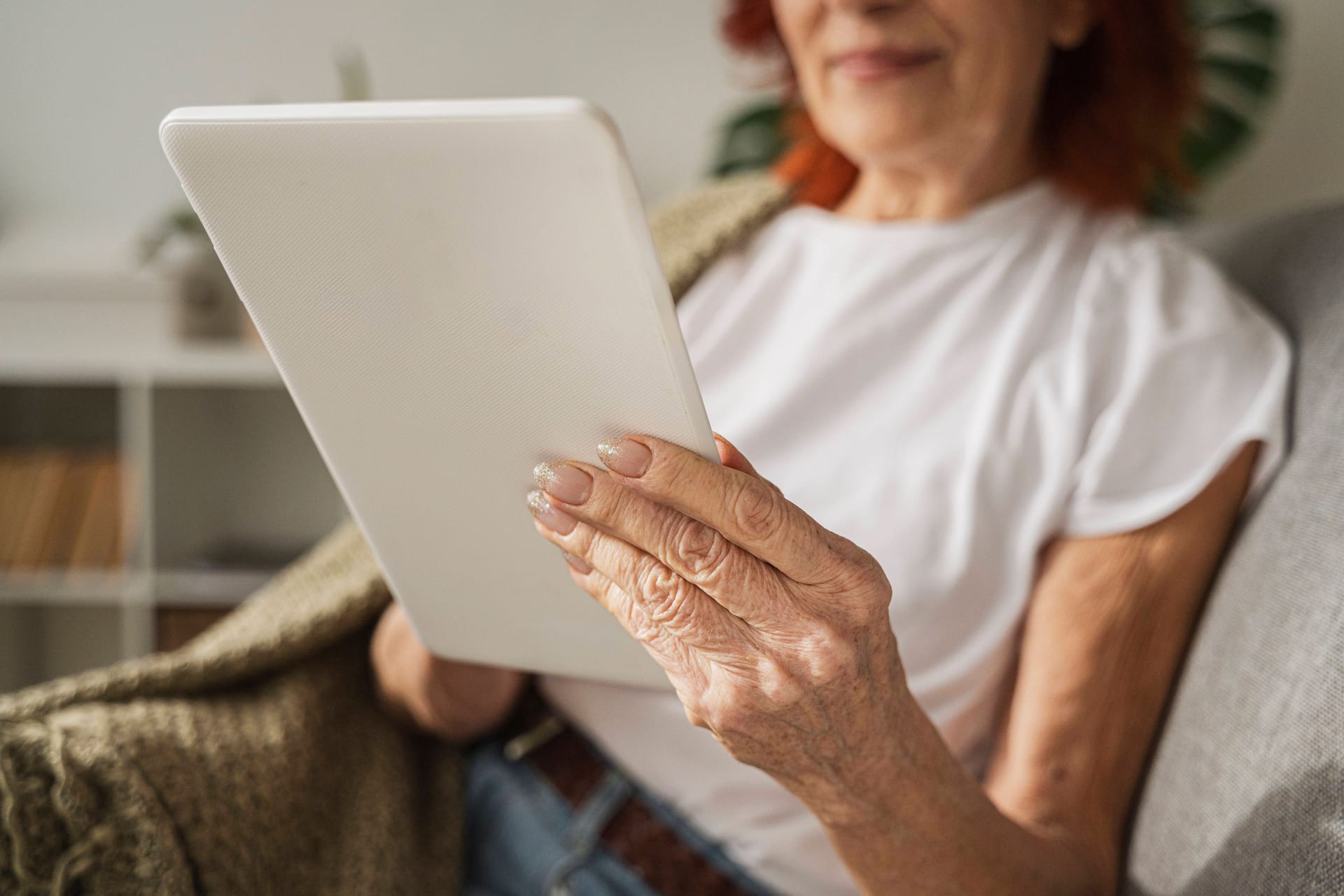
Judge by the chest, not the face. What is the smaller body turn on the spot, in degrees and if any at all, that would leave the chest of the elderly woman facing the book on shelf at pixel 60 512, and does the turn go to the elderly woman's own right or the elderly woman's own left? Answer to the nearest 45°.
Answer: approximately 90° to the elderly woman's own right

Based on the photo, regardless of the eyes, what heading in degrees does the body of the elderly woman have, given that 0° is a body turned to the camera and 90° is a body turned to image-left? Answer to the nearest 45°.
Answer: approximately 45°

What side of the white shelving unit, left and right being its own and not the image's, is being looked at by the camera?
front

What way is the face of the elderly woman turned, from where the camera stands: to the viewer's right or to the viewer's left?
to the viewer's left

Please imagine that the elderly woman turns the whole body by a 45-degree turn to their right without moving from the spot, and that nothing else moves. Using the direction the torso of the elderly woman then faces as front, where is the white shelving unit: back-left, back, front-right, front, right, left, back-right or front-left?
front-right

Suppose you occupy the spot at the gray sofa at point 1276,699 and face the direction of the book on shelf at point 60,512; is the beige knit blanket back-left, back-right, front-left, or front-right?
front-left

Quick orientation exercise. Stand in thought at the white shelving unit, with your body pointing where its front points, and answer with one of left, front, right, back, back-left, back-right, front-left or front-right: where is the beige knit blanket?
front
